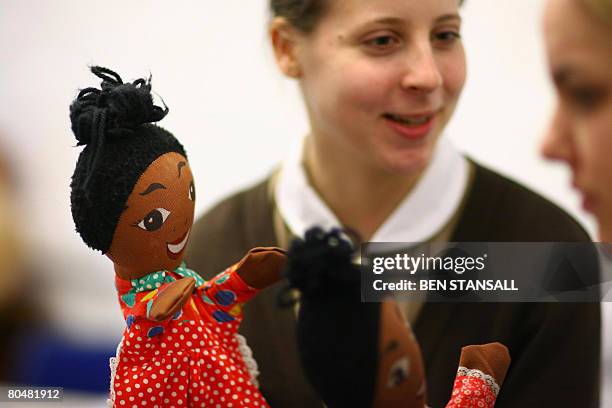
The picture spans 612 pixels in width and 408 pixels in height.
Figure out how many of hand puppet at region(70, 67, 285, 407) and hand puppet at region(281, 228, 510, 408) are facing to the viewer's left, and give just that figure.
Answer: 0

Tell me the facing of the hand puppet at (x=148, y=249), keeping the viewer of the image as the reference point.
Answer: facing the viewer and to the right of the viewer
